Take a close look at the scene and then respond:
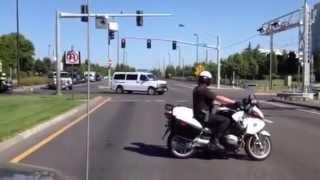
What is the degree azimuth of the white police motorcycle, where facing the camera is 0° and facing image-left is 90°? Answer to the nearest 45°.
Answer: approximately 270°

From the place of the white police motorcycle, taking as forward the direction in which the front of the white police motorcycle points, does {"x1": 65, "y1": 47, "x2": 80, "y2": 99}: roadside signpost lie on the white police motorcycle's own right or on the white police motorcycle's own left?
on the white police motorcycle's own left
